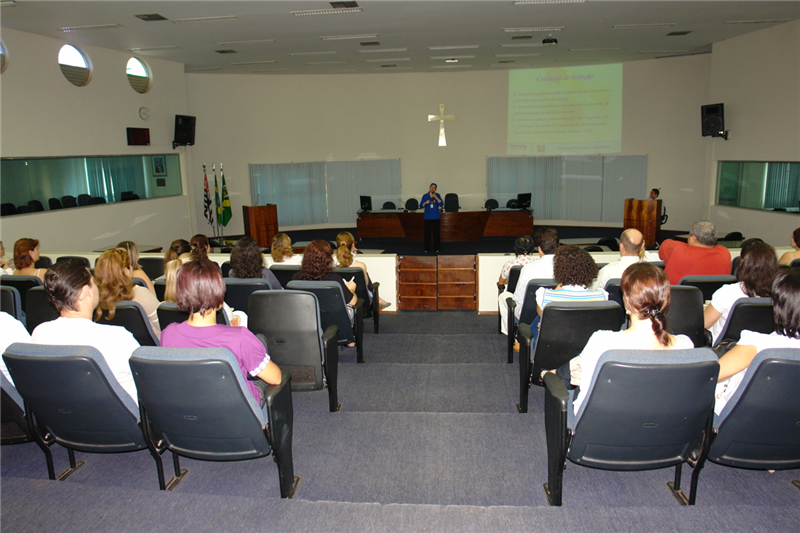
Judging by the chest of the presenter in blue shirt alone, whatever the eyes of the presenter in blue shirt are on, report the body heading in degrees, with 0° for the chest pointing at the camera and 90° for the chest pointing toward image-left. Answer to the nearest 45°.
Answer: approximately 0°

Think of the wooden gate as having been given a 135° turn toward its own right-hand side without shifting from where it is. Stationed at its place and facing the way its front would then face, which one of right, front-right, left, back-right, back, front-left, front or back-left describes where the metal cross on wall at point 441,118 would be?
front-right

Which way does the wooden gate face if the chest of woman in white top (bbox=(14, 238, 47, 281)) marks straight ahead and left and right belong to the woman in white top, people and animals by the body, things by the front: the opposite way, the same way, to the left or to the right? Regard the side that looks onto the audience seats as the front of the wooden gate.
the opposite way

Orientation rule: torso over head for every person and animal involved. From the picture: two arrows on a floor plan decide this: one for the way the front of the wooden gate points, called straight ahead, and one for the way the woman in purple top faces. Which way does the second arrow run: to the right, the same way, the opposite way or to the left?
the opposite way

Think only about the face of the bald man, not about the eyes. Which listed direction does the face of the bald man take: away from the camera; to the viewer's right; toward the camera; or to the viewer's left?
away from the camera

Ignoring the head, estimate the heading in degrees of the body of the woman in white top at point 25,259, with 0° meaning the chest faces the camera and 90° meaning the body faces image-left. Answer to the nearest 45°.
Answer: approximately 225°

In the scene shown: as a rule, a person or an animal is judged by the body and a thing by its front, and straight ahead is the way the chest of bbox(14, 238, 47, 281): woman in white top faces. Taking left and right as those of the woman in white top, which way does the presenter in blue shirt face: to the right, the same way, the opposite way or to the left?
the opposite way

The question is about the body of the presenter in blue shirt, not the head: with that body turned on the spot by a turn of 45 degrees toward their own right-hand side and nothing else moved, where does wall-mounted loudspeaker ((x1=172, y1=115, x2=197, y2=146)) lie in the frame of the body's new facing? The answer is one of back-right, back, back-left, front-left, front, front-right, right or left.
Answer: front-right

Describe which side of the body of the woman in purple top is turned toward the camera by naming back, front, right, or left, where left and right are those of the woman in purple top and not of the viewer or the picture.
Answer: back

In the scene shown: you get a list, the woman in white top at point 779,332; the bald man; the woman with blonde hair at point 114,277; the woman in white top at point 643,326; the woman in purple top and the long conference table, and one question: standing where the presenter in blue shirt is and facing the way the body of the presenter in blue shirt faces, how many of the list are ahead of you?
5

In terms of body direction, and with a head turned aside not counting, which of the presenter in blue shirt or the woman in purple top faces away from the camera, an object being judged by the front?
the woman in purple top
